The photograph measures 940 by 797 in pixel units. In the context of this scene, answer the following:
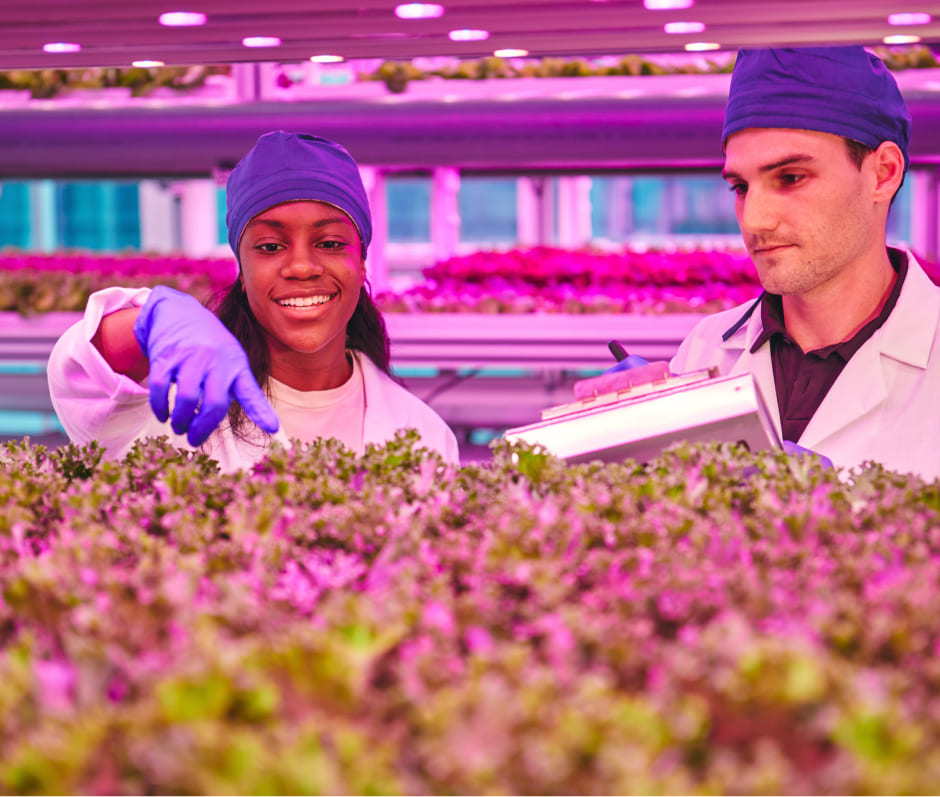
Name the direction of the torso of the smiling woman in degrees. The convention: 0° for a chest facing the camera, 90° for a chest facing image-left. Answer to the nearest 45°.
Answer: approximately 0°

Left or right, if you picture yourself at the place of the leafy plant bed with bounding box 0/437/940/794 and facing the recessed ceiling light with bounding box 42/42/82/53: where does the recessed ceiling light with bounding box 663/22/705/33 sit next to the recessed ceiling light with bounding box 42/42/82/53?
right

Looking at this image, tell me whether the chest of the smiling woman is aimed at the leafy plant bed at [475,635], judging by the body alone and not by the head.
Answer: yes

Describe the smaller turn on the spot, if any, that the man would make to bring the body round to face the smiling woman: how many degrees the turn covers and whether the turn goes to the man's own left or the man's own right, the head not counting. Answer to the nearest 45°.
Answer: approximately 45° to the man's own right

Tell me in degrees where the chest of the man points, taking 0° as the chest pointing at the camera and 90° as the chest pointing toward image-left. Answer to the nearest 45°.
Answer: approximately 45°
